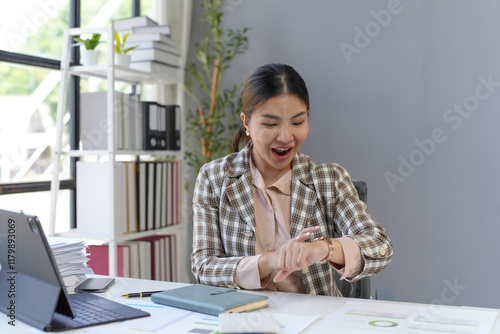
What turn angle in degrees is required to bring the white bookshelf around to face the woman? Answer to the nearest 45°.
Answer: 0° — it already faces them

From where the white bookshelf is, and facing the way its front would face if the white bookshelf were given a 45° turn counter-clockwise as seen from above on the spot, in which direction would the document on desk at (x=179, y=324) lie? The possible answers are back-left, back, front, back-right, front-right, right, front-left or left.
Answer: right

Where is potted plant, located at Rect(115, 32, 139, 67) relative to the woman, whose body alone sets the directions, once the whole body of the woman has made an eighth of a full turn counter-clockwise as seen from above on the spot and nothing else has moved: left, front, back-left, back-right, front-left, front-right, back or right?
back

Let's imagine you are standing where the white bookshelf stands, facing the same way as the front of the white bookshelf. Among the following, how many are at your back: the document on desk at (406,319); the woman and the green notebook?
0

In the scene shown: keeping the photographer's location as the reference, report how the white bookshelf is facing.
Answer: facing the viewer and to the right of the viewer

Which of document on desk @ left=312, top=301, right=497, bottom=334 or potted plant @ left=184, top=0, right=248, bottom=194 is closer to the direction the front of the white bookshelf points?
the document on desk

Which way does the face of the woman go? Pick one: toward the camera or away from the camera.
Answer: toward the camera

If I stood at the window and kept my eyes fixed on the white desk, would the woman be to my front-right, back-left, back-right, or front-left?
front-left

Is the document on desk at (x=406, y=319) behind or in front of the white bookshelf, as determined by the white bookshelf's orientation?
in front

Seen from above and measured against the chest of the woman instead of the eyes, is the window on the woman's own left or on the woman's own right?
on the woman's own right

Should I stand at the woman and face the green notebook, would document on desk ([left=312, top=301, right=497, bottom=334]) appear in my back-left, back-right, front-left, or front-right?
front-left

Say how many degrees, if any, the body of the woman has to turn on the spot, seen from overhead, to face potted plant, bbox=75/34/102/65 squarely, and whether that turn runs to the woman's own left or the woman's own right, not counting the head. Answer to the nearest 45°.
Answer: approximately 135° to the woman's own right

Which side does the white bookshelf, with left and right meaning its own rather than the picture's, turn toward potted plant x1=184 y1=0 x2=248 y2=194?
left

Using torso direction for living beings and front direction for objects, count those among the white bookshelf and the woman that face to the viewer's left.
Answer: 0

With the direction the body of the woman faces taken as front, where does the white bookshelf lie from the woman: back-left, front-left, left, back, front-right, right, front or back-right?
back-right

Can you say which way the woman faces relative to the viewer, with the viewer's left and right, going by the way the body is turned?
facing the viewer
